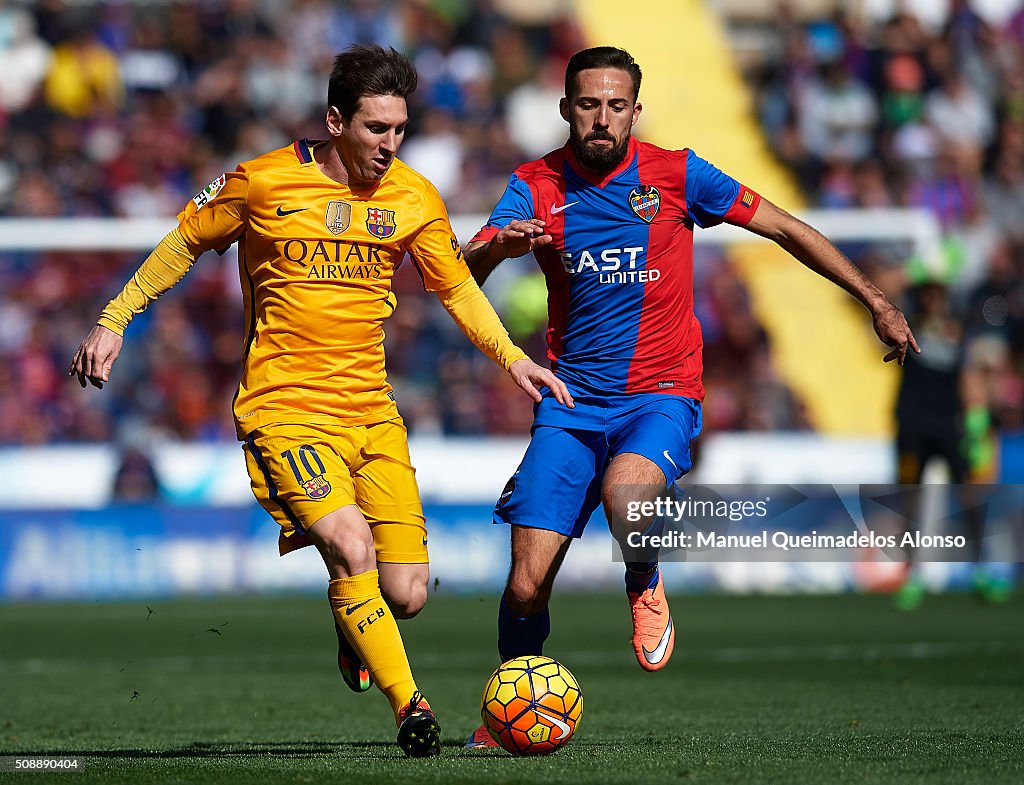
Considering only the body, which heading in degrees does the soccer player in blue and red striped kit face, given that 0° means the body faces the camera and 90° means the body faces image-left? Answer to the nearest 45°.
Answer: approximately 0°

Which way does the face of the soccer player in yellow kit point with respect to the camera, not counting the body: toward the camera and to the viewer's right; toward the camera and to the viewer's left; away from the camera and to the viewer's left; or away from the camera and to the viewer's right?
toward the camera and to the viewer's right

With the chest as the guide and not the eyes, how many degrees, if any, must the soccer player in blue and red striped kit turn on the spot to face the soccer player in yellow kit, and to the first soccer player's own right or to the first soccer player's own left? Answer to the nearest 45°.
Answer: approximately 45° to the first soccer player's own right
